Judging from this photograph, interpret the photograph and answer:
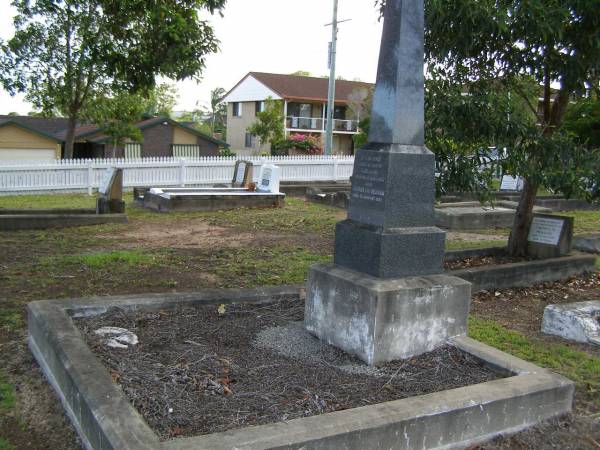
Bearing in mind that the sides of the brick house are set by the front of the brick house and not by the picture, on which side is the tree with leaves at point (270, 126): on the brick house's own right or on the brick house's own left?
on the brick house's own left

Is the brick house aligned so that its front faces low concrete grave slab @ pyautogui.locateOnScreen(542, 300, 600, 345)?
yes

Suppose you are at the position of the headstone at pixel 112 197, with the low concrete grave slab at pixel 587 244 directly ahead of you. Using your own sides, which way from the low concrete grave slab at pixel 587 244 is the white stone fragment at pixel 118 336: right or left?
right

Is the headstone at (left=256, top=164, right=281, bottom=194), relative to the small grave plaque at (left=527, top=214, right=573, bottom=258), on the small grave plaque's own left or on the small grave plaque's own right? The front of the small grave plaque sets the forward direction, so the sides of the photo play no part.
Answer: on the small grave plaque's own right

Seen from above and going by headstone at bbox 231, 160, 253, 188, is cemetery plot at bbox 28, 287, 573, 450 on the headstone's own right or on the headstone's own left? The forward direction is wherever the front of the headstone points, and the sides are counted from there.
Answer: on the headstone's own left

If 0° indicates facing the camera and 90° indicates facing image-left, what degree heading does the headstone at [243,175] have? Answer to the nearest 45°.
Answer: approximately 45°

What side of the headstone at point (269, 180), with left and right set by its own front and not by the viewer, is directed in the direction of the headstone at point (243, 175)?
right

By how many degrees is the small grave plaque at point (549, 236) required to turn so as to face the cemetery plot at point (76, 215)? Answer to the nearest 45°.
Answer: approximately 45° to its right

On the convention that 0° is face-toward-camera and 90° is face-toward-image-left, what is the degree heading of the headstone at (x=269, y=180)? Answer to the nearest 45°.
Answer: approximately 45°

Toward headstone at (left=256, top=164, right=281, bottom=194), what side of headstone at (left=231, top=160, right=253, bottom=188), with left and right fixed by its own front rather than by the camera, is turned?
left
